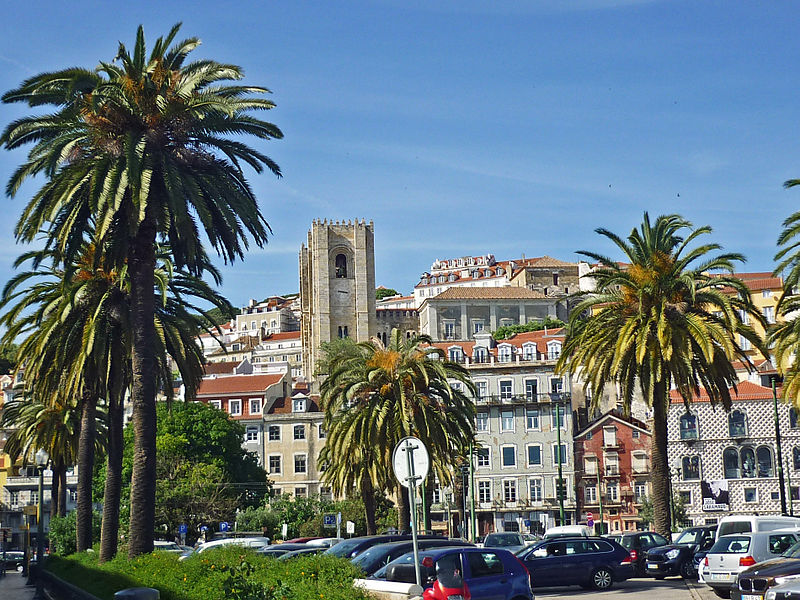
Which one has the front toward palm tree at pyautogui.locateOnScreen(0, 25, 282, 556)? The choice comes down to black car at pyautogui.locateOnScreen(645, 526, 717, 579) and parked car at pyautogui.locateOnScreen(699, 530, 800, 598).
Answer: the black car

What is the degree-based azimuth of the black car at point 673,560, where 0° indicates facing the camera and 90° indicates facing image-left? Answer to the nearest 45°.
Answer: approximately 45°

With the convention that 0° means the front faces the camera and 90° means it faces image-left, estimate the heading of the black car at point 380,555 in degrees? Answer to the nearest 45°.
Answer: approximately 45°

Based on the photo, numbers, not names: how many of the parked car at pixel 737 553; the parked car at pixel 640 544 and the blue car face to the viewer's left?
1

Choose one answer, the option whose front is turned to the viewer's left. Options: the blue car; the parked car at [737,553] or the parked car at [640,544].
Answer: the blue car

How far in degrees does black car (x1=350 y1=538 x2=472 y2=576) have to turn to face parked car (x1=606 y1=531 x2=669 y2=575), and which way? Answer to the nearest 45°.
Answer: approximately 180°

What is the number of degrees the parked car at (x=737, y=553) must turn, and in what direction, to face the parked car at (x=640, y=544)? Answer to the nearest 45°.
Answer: approximately 45° to its left

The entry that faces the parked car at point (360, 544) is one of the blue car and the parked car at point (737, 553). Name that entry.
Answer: the blue car

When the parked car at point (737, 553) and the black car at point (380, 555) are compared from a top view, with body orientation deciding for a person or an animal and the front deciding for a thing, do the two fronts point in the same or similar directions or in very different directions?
very different directions

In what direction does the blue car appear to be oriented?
to the viewer's left

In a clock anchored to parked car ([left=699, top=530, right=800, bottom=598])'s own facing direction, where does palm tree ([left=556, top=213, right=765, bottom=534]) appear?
The palm tree is roughly at 10 o'clock from the parked car.

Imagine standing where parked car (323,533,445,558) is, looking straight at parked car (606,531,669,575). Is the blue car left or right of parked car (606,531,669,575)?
right

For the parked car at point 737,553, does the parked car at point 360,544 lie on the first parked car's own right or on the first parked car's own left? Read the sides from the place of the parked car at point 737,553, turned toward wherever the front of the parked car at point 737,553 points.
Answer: on the first parked car's own left

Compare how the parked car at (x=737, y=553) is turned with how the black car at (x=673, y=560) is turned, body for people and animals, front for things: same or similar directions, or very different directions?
very different directions

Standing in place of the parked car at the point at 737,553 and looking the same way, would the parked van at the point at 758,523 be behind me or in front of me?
in front

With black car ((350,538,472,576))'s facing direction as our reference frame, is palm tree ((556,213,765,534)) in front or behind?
behind

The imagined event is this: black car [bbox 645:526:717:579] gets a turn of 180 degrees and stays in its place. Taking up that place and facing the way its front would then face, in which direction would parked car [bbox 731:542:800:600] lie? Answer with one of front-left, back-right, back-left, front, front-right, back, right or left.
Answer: back-right
